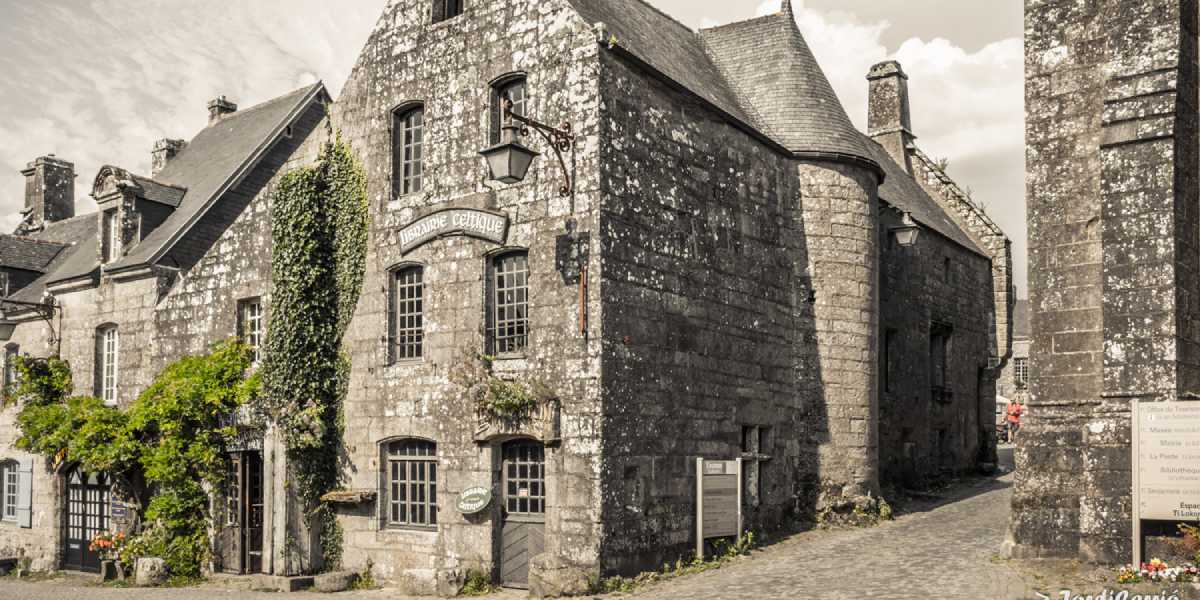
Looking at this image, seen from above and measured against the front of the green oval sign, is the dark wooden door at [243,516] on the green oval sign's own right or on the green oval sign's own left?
on the green oval sign's own right

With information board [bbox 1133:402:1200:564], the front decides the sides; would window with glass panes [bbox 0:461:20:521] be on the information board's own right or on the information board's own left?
on the information board's own right

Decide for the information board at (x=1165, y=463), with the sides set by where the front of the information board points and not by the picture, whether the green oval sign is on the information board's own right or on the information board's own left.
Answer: on the information board's own right

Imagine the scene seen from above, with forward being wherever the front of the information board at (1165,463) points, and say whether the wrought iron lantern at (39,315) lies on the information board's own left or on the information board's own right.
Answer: on the information board's own right

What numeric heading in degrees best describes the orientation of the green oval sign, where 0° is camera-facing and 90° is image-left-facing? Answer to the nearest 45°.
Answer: approximately 45°

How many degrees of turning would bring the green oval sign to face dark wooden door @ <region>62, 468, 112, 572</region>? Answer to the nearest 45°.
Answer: approximately 90° to its right

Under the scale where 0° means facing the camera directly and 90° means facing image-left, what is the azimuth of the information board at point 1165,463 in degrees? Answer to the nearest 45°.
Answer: approximately 0°
